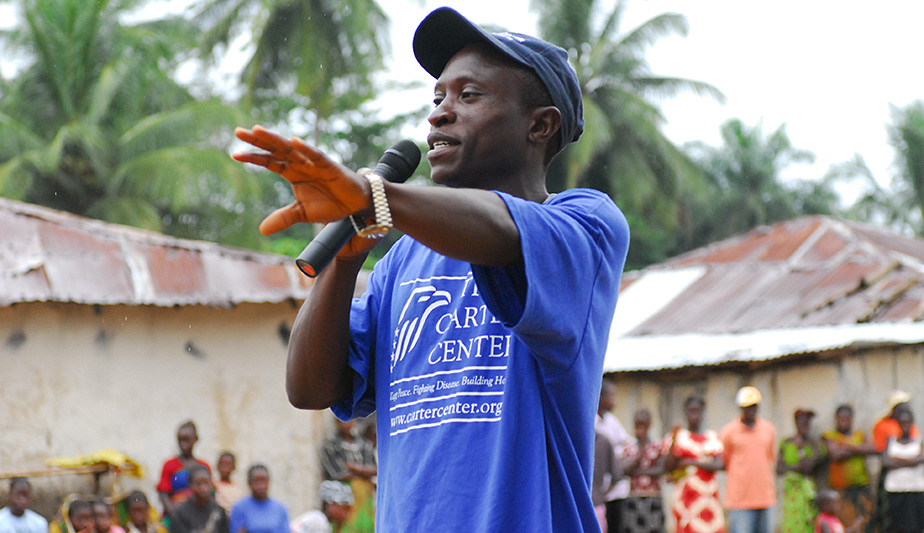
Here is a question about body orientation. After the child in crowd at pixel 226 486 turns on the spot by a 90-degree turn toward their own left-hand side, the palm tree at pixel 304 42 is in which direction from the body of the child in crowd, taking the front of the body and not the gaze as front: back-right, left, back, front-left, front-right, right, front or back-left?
left

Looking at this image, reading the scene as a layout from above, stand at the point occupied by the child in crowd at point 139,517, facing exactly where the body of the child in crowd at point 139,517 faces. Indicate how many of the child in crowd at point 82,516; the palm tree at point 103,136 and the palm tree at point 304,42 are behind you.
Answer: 2

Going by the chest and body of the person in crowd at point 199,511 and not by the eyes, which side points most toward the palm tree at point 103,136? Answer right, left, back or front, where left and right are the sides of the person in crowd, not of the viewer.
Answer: back

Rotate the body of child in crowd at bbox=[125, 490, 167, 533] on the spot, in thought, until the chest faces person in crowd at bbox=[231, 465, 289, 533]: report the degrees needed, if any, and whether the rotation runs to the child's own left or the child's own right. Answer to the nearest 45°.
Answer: approximately 90° to the child's own left

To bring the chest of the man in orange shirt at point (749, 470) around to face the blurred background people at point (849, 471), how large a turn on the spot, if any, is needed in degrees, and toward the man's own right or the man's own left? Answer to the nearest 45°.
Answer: approximately 135° to the man's own left

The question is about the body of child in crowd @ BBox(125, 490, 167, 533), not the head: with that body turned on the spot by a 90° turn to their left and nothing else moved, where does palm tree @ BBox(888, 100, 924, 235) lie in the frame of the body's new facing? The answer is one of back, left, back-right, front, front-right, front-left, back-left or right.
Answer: front-left

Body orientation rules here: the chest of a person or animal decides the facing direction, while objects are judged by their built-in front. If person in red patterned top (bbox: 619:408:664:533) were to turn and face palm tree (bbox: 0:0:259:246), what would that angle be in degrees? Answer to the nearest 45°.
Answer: approximately 135° to their right
